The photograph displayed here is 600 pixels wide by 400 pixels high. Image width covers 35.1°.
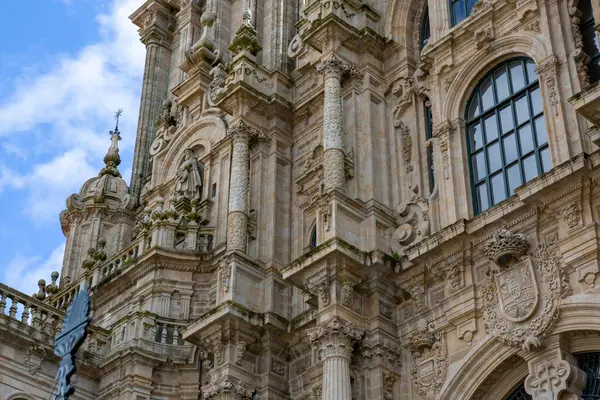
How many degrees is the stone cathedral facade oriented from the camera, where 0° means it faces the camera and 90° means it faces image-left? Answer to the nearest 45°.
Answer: approximately 45°
